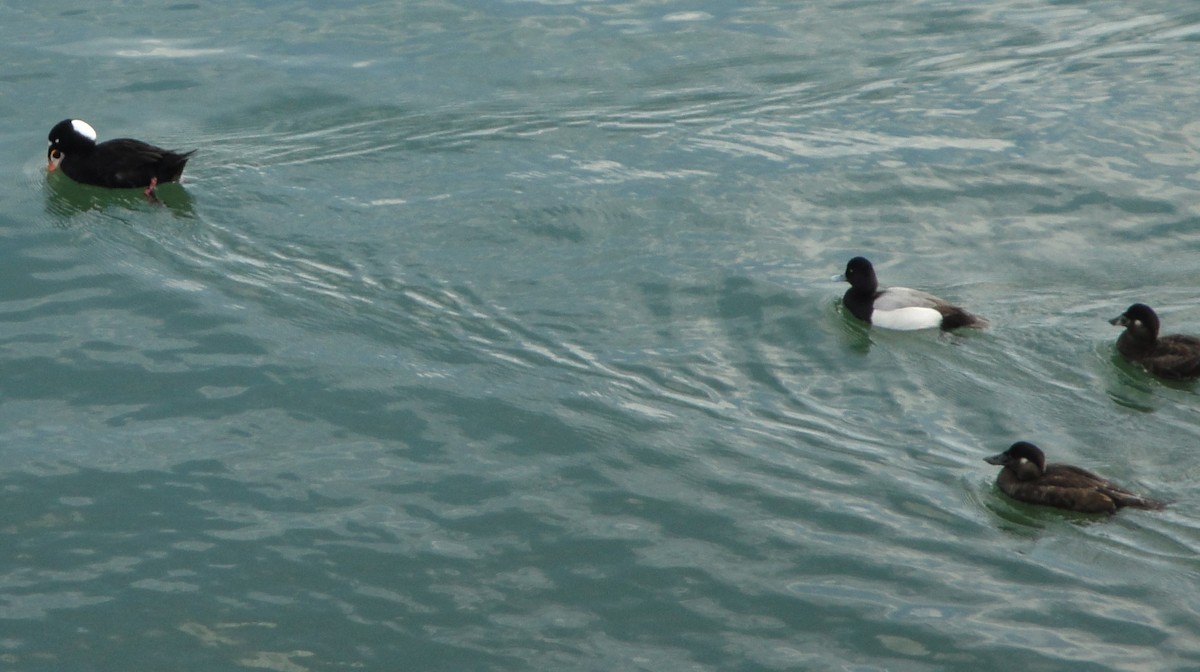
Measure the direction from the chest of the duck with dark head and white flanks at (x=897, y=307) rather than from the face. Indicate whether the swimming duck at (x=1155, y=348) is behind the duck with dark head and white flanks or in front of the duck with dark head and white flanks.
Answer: behind

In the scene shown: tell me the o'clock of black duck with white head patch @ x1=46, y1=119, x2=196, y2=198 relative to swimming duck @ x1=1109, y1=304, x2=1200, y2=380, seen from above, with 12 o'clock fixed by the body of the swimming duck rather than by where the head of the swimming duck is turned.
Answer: The black duck with white head patch is roughly at 12 o'clock from the swimming duck.

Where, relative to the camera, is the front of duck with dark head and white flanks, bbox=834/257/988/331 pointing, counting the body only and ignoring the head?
to the viewer's left

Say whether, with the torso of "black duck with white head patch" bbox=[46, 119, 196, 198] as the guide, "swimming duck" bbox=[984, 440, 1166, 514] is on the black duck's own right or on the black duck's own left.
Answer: on the black duck's own left

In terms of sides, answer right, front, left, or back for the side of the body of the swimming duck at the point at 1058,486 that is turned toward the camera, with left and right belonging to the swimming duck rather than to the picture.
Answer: left

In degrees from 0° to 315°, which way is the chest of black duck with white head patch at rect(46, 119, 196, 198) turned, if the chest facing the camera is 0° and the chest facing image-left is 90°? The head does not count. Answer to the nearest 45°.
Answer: approximately 90°

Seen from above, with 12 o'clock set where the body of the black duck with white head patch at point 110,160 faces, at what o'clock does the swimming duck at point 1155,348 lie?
The swimming duck is roughly at 7 o'clock from the black duck with white head patch.

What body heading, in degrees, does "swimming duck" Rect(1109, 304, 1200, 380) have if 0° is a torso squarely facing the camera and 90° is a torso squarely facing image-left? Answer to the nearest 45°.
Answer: approximately 90°
